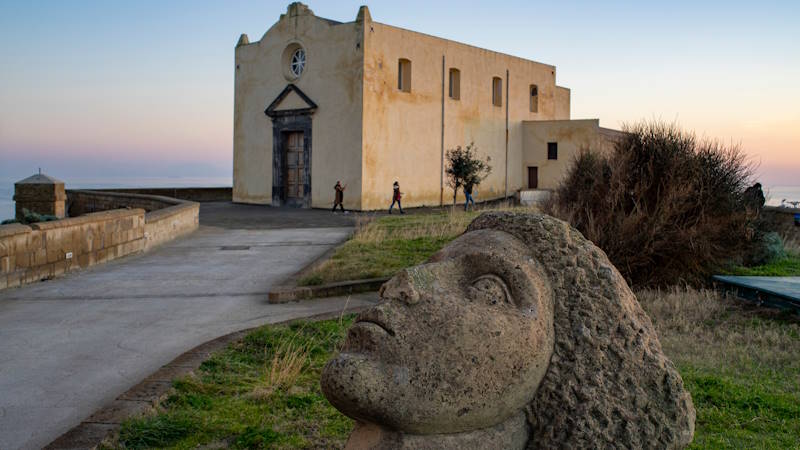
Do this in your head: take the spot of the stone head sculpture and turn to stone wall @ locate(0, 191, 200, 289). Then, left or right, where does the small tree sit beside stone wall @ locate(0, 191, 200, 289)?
right

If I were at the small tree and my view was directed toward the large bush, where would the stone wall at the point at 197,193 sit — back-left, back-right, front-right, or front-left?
back-right

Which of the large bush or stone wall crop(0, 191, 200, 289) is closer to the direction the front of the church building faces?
the stone wall

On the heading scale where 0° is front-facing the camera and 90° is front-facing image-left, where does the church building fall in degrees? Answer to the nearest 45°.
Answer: approximately 45°

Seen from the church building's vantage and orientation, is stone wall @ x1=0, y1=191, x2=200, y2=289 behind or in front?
in front

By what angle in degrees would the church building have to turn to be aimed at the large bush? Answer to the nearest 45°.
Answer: approximately 45° to its left

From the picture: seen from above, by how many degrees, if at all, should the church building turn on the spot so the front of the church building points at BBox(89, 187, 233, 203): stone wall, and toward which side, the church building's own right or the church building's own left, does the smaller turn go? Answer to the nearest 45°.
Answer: approximately 90° to the church building's own right
